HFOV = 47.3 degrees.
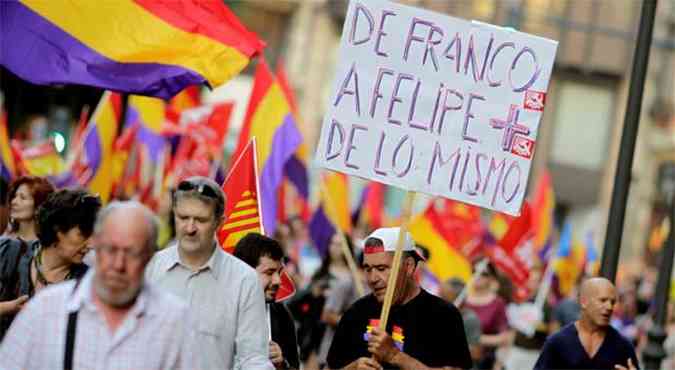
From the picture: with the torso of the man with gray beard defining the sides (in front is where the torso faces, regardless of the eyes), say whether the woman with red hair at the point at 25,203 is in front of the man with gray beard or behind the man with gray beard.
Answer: behind

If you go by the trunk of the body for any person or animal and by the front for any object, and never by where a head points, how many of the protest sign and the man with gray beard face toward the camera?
2

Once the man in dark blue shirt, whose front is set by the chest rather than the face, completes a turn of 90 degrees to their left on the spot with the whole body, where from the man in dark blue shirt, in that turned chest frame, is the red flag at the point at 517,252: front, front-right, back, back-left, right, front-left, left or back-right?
front-left
